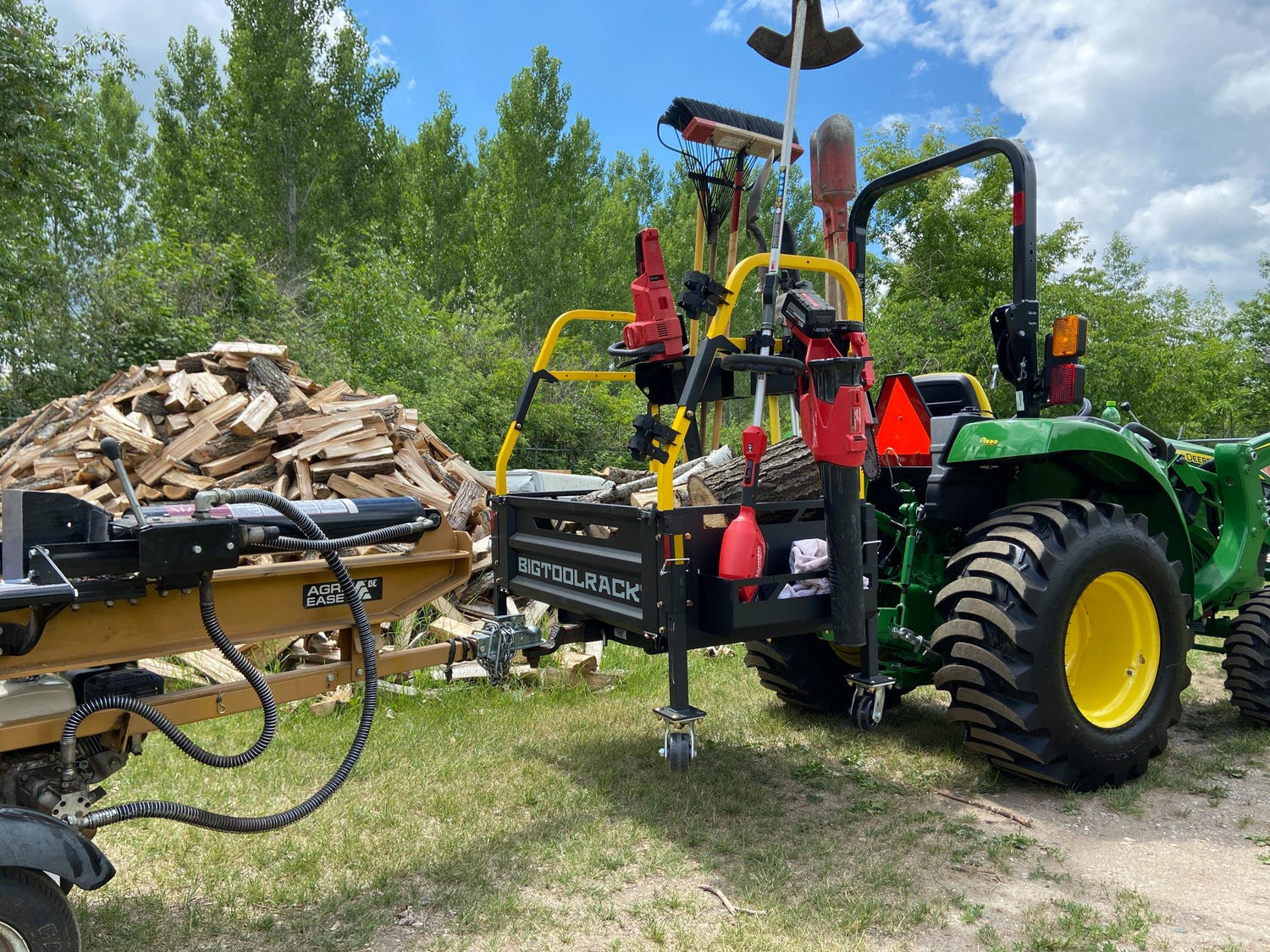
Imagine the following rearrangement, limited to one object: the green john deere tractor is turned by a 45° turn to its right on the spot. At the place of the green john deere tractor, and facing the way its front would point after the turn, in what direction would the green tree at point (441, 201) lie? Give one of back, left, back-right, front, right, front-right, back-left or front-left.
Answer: back-left

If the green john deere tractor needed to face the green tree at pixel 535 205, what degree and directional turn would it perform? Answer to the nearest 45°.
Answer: approximately 90° to its left

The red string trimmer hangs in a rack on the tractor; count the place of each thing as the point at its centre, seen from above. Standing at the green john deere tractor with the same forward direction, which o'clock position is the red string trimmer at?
The red string trimmer is roughly at 6 o'clock from the green john deere tractor.

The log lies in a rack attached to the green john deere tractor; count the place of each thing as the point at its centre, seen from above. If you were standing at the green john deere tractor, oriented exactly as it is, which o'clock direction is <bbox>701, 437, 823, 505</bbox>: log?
The log is roughly at 7 o'clock from the green john deere tractor.

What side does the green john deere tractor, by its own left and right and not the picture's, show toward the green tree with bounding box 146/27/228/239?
left

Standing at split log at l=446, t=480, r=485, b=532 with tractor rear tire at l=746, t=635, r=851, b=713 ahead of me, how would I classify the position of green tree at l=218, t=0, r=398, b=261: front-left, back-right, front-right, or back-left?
back-left

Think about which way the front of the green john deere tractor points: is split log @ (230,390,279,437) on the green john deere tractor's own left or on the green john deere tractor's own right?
on the green john deere tractor's own left

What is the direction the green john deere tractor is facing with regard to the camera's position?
facing away from the viewer and to the right of the viewer

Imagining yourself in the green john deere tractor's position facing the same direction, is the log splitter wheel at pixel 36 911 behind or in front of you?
behind
